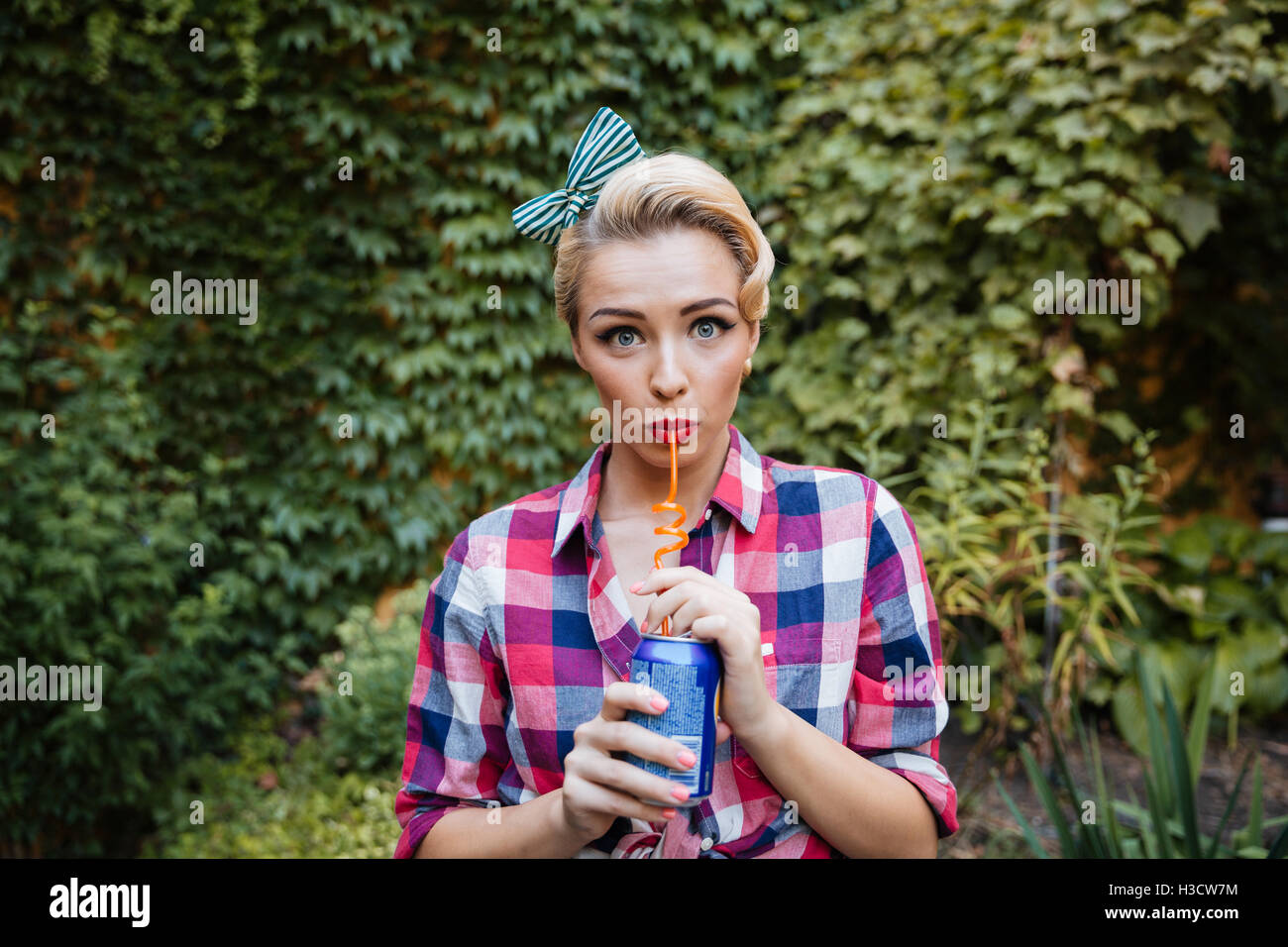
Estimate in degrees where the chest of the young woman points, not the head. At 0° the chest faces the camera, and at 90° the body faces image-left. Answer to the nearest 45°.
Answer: approximately 0°
